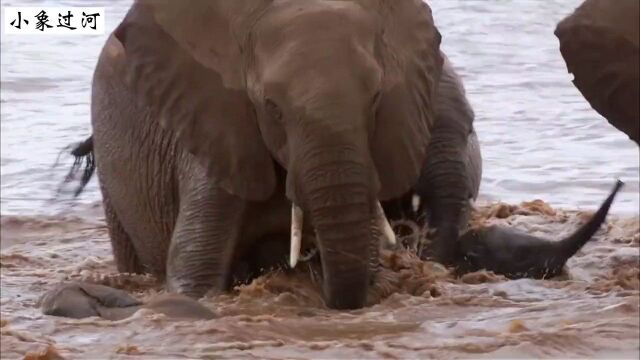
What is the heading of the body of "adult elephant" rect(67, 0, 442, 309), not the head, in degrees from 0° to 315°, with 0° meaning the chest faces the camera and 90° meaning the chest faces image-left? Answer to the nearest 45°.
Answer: approximately 315°

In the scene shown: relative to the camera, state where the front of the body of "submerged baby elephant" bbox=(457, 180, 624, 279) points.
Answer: to the viewer's right

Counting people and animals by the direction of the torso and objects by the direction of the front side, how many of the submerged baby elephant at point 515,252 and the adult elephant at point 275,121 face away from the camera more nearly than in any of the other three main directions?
0

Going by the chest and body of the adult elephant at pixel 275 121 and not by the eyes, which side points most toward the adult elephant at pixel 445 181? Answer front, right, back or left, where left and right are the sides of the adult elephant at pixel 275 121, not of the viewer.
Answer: left
